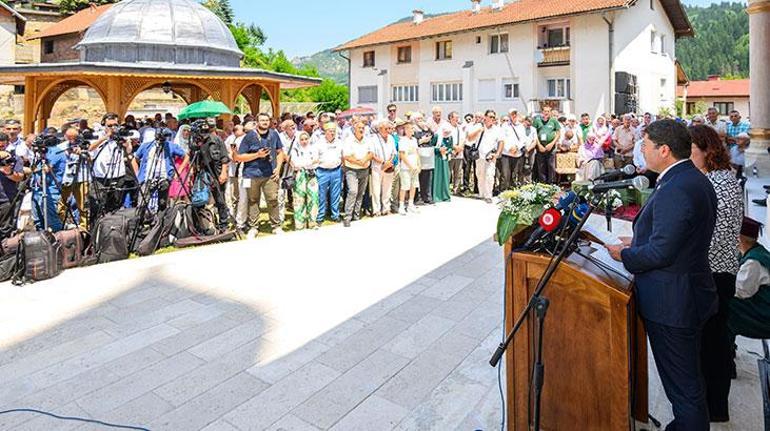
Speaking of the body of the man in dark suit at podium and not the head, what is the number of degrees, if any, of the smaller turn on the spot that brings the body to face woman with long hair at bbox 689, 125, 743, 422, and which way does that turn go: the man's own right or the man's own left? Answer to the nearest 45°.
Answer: approximately 90° to the man's own right

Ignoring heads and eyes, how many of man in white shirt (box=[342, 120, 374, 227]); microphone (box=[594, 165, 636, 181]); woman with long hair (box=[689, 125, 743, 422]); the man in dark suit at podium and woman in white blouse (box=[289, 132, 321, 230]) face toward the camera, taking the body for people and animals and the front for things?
2

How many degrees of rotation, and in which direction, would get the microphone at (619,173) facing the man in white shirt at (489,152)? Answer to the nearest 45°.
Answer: approximately 90° to its left

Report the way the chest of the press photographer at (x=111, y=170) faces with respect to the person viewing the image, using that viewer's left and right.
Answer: facing the viewer and to the right of the viewer

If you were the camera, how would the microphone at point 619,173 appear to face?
facing to the right of the viewer

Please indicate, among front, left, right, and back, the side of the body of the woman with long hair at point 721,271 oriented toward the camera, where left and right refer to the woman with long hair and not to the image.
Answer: left

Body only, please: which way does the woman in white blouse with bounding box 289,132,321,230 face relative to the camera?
toward the camera
